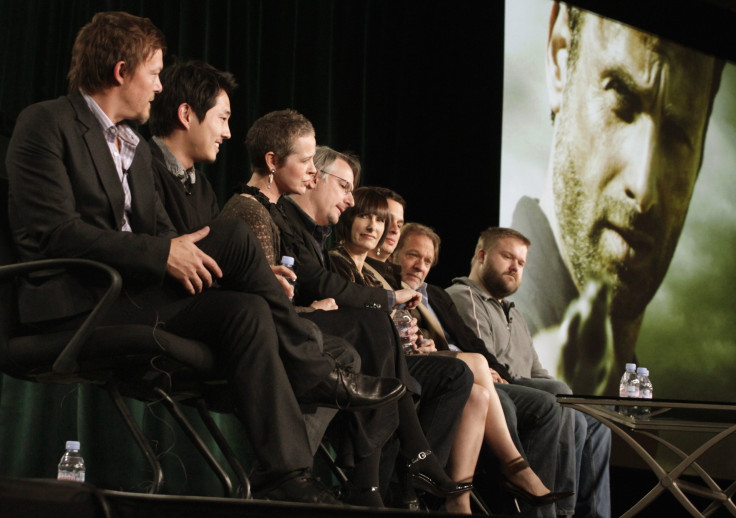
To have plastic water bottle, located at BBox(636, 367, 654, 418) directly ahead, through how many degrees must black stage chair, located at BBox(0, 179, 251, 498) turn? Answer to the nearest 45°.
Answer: approximately 45° to its left

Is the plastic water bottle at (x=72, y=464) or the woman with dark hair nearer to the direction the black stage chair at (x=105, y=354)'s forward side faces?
the woman with dark hair

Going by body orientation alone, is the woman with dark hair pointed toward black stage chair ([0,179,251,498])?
no

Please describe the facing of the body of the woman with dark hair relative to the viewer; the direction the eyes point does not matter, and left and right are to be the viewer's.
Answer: facing the viewer and to the right of the viewer

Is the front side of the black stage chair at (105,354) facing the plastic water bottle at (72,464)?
no

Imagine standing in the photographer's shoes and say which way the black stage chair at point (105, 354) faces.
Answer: facing to the right of the viewer

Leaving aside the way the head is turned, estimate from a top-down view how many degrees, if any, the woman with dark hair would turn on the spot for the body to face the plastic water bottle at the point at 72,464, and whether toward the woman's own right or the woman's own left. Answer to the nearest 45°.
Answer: approximately 135° to the woman's own right

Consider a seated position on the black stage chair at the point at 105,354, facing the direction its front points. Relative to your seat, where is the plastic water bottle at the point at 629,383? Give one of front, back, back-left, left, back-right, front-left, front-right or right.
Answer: front-left

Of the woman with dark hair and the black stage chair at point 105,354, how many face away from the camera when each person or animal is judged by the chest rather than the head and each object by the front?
0

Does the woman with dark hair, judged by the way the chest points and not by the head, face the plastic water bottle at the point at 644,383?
no

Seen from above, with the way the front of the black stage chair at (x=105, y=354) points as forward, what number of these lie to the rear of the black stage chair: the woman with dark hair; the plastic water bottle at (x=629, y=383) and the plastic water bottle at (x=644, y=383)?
0

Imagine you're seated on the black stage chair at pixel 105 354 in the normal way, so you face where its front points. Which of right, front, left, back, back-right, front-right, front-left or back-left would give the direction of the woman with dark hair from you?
front-left
